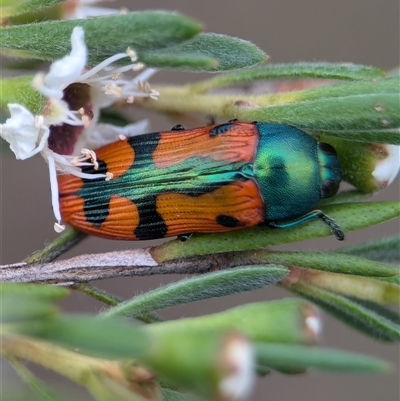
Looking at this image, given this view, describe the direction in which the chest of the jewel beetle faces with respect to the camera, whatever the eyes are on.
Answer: to the viewer's right
